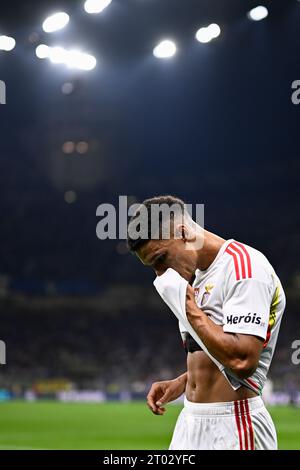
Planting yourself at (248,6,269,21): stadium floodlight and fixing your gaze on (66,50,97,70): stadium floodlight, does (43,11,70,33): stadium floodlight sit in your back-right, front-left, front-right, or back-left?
front-left

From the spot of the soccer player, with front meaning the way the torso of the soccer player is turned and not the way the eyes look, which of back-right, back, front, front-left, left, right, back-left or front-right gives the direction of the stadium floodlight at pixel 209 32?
back-right

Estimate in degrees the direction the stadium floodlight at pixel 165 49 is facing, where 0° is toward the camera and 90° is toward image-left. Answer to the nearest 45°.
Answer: approximately 0°

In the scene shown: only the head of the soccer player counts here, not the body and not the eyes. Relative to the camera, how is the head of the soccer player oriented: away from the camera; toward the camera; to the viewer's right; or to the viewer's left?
to the viewer's left

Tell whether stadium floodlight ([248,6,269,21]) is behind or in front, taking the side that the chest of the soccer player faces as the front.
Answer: behind

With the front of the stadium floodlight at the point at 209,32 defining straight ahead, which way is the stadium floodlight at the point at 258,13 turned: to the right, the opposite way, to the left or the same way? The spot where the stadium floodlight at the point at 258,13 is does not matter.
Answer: the same way

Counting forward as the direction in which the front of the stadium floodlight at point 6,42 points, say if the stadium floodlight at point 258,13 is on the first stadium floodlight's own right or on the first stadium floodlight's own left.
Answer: on the first stadium floodlight's own left

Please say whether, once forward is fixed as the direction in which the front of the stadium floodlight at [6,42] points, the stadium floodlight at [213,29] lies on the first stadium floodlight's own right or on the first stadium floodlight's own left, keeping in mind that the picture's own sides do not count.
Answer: on the first stadium floodlight's own left

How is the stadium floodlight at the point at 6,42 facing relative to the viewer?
toward the camera

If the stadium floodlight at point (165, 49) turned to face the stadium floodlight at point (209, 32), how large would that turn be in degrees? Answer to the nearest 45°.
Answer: approximately 45° to its left

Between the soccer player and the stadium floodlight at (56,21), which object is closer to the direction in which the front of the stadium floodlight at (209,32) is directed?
the soccer player

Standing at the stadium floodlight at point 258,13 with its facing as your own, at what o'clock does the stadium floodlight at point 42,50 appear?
the stadium floodlight at point 42,50 is roughly at 3 o'clock from the stadium floodlight at point 258,13.

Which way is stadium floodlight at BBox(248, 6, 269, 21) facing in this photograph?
toward the camera

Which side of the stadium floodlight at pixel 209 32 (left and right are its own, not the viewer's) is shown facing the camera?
front

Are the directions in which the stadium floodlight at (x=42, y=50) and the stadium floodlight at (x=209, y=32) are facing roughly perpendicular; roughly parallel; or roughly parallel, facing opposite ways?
roughly parallel
